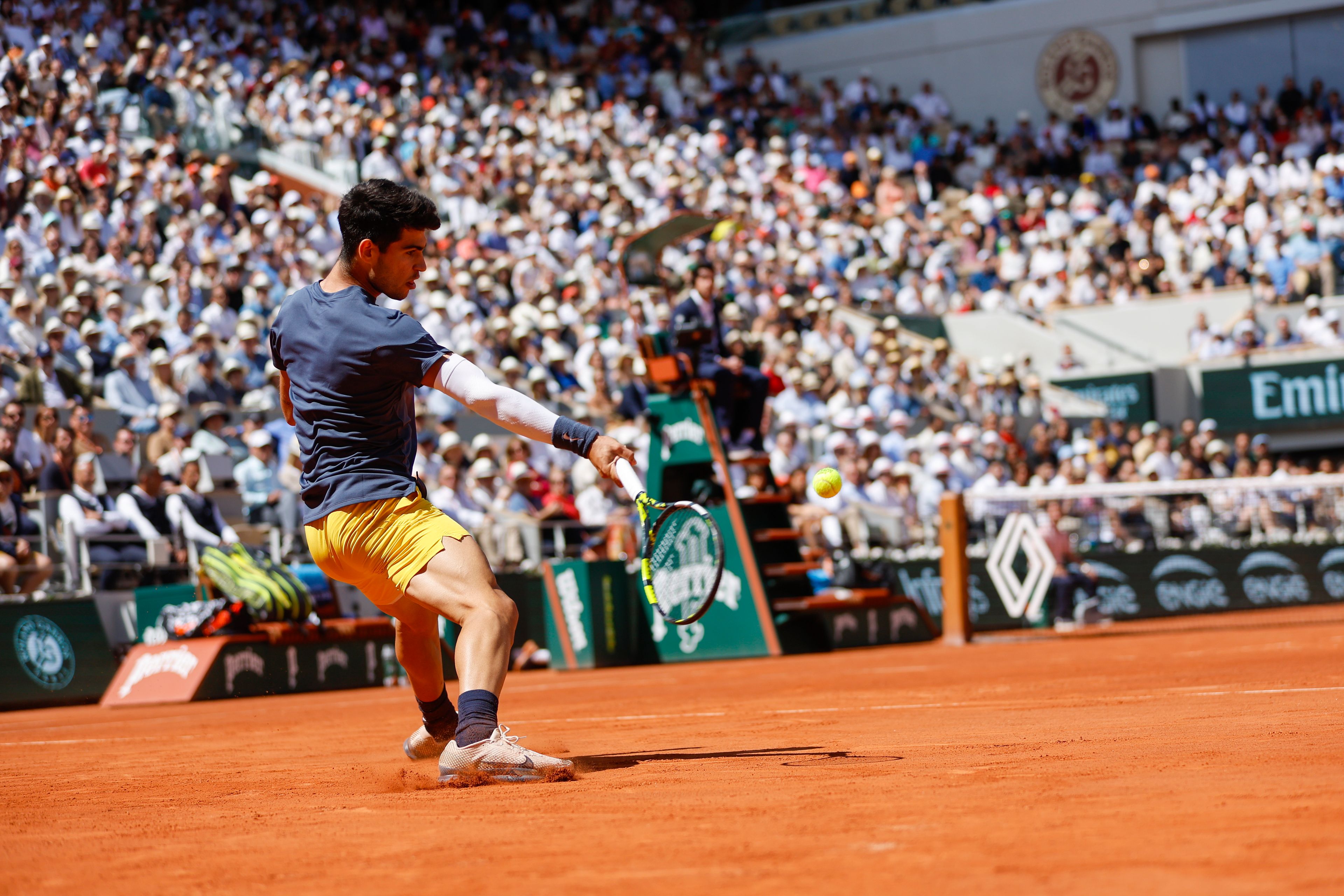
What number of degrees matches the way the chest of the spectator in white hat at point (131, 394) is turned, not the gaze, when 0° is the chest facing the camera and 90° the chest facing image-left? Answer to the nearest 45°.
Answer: approximately 315°

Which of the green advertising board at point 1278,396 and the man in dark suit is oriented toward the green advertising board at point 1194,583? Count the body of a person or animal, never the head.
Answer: the green advertising board at point 1278,396

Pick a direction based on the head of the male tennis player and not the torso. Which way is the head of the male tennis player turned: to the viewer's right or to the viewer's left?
to the viewer's right

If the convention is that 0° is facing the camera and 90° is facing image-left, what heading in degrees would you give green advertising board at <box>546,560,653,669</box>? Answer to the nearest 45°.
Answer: approximately 0°

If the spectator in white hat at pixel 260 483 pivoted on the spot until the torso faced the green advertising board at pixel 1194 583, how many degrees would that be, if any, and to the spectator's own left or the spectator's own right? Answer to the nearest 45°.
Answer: approximately 45° to the spectator's own left

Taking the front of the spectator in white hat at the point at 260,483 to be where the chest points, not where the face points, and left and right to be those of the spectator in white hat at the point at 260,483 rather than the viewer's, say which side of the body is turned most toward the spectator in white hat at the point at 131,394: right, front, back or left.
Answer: back

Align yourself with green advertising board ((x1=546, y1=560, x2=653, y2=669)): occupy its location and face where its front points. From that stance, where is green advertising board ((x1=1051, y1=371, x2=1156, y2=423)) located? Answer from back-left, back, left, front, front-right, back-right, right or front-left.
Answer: back-left

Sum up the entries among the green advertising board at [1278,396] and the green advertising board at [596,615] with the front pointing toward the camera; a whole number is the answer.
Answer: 2

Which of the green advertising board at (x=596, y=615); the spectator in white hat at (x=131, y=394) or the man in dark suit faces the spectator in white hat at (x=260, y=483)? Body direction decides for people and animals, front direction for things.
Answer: the spectator in white hat at (x=131, y=394)

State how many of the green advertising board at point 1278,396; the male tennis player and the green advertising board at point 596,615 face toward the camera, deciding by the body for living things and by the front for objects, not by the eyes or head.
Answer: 2

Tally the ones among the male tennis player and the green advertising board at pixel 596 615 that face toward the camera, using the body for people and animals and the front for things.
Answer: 1
